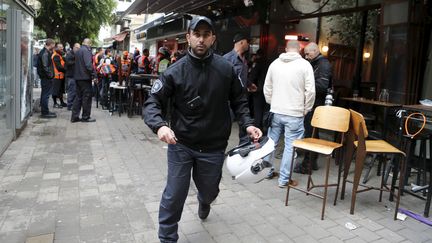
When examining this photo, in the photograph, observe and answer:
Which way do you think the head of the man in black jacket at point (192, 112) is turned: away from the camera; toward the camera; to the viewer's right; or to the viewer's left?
toward the camera

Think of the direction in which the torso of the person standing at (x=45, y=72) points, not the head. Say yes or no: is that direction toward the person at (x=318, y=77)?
no

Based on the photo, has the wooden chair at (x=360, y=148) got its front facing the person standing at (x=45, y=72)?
no

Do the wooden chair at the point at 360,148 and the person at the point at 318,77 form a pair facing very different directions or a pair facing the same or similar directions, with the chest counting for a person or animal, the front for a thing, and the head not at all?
very different directions

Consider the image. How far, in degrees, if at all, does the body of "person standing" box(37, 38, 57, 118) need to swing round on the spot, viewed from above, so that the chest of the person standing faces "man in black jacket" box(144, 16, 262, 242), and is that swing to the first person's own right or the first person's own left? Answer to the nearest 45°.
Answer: approximately 90° to the first person's own right

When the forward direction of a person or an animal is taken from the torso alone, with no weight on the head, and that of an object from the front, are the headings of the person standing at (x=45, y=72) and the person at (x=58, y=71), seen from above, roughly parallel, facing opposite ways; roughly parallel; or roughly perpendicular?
roughly parallel

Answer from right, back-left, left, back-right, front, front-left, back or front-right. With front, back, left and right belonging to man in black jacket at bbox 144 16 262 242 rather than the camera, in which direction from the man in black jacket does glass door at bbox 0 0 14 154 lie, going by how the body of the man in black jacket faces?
back-right

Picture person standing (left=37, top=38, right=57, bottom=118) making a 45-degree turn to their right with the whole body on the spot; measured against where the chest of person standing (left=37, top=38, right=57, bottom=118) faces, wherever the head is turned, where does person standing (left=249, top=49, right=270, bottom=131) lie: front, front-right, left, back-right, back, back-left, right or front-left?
front

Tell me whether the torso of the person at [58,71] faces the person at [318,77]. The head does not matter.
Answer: no

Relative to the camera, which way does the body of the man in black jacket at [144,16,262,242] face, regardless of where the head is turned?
toward the camera
